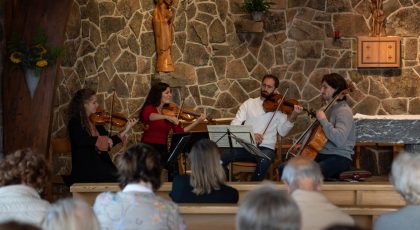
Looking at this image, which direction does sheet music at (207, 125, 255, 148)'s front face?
away from the camera

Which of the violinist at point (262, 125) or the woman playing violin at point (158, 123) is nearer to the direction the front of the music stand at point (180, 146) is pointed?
the woman playing violin

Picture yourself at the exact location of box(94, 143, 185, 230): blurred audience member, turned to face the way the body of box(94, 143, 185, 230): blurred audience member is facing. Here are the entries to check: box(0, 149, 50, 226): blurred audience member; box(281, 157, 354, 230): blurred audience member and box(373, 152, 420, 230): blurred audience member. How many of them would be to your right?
2

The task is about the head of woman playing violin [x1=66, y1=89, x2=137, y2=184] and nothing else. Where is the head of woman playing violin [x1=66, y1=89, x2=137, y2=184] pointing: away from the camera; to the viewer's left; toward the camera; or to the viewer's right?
to the viewer's right

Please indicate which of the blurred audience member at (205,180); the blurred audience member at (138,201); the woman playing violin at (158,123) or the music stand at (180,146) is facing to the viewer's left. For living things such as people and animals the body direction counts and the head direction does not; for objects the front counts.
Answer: the music stand

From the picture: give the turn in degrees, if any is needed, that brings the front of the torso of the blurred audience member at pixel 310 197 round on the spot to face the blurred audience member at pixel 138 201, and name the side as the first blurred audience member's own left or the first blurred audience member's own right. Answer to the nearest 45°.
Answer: approximately 90° to the first blurred audience member's own left

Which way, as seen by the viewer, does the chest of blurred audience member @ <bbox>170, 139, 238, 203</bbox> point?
away from the camera

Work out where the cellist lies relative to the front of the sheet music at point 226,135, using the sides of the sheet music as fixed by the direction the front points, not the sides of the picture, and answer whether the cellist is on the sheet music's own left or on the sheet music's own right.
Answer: on the sheet music's own right

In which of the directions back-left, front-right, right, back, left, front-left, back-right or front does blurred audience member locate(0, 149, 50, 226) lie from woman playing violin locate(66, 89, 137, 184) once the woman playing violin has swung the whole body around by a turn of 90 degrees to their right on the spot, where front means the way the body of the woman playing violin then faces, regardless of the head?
front

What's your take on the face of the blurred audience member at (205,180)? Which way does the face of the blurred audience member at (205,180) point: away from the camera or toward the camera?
away from the camera

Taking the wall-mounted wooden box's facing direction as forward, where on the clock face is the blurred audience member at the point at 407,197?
The blurred audience member is roughly at 12 o'clock from the wall-mounted wooden box.

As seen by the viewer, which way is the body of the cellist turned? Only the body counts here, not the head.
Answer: to the viewer's left

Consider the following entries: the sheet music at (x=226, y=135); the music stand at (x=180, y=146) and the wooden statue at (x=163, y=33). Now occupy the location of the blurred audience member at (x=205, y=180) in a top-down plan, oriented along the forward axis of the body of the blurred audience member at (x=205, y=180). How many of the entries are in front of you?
3

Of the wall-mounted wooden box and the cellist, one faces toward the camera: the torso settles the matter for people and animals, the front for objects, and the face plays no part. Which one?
the wall-mounted wooden box

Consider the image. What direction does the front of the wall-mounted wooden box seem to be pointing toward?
toward the camera

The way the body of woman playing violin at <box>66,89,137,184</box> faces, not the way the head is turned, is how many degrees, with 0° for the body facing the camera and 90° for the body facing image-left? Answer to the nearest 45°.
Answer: approximately 270°

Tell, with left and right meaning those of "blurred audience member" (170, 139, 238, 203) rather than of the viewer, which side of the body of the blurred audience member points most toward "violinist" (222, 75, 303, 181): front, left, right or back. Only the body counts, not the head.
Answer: front
